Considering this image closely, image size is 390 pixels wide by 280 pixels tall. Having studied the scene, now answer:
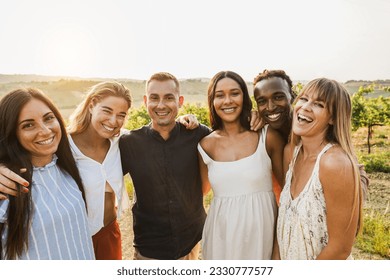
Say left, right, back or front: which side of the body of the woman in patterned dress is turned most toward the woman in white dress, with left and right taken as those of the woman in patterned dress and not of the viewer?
right

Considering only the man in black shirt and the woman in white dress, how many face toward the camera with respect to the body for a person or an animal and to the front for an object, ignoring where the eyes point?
2

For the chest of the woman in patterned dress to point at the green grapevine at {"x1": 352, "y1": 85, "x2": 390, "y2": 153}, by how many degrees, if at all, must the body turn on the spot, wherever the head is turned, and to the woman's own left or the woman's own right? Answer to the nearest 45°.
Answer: approximately 135° to the woman's own right

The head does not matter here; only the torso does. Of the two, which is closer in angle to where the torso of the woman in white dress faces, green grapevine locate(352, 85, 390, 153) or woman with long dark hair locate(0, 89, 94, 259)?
the woman with long dark hair

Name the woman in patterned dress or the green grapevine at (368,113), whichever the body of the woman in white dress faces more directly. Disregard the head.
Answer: the woman in patterned dress

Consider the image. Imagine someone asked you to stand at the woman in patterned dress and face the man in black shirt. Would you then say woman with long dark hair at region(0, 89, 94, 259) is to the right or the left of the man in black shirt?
left

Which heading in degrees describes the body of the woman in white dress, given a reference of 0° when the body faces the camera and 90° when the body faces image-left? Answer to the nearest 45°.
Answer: approximately 0°
